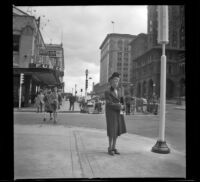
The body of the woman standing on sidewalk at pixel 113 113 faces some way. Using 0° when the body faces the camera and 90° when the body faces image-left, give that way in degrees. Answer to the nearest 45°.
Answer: approximately 315°

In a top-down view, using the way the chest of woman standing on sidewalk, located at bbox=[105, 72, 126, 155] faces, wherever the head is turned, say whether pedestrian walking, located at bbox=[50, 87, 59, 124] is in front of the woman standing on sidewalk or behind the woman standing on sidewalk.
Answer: behind

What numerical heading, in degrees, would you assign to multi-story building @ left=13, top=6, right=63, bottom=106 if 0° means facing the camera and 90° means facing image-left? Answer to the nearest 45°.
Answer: approximately 270°
